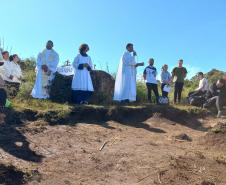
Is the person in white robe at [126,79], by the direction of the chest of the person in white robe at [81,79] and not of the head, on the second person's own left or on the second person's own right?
on the second person's own left

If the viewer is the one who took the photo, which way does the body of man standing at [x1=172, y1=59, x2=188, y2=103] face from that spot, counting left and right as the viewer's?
facing the viewer

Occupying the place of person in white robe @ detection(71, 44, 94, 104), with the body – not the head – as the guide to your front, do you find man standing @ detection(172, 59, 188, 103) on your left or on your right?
on your left

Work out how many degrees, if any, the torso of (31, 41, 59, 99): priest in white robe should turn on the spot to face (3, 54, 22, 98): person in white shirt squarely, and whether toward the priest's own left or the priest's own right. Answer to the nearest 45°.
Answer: approximately 90° to the priest's own right

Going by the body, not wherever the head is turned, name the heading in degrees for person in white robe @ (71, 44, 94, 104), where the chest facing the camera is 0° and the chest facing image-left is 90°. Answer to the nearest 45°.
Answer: approximately 315°

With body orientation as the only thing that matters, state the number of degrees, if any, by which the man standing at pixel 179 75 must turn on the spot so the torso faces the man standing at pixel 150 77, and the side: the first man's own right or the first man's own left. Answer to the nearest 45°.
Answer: approximately 45° to the first man's own right

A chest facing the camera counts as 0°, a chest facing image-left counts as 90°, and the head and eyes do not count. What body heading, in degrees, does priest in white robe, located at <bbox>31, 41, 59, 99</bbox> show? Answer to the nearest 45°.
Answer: approximately 0°

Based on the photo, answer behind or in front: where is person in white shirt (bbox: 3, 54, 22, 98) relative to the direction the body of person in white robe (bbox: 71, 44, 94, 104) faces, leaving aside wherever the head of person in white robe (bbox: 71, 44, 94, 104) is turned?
behind

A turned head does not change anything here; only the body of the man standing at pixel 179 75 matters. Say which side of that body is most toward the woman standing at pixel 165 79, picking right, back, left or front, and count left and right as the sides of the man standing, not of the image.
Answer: right

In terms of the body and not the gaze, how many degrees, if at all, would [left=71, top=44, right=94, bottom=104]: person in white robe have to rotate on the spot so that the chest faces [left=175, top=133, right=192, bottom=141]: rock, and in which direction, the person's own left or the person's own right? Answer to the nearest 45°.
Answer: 0° — they already face it
